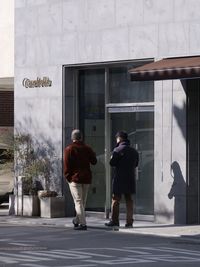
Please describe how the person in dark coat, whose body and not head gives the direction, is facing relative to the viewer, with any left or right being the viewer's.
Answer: facing away from the viewer and to the left of the viewer

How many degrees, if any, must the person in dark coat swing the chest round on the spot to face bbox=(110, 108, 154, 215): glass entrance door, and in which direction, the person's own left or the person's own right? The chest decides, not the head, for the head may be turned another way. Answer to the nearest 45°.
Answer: approximately 45° to the person's own right

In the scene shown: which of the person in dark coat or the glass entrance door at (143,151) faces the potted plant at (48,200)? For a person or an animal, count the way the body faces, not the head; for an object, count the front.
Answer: the person in dark coat

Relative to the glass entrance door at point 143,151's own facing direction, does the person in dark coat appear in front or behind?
in front

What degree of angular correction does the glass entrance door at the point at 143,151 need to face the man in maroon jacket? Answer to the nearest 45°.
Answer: approximately 45° to its right

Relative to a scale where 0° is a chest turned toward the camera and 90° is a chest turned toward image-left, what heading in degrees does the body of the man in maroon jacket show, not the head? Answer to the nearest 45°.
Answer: approximately 180°

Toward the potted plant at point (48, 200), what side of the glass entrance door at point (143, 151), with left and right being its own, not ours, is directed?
right

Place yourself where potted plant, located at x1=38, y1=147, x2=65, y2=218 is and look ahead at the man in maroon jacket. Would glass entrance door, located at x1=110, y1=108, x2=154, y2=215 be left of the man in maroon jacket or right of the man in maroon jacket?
left

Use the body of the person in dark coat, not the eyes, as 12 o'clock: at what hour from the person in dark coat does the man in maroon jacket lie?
The man in maroon jacket is roughly at 10 o'clock from the person in dark coat.

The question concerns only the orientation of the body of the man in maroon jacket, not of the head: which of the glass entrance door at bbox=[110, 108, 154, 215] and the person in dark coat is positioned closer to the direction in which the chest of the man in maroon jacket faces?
the glass entrance door

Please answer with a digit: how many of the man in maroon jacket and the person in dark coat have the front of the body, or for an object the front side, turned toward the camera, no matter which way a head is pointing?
0

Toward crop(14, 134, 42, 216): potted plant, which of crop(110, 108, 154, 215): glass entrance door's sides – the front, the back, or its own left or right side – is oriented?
right

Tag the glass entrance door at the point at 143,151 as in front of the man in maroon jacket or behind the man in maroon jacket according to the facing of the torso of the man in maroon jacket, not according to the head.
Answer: in front

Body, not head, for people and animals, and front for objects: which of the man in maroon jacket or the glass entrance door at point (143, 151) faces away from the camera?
the man in maroon jacket
